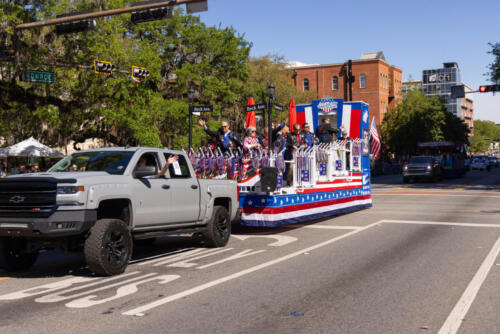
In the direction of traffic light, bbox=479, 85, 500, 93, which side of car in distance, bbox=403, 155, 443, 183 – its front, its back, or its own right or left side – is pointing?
left

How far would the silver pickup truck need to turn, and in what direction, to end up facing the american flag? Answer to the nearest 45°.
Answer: approximately 180°

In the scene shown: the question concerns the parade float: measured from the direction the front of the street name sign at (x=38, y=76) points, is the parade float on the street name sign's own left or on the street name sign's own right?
on the street name sign's own left

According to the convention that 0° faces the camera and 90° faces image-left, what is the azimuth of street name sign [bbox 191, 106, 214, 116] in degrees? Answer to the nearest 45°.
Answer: approximately 0°

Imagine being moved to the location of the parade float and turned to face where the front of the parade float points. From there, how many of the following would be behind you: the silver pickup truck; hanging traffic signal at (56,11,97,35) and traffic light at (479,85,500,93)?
1

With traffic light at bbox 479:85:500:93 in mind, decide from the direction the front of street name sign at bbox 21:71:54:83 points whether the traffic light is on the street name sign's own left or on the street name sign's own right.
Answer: on the street name sign's own left

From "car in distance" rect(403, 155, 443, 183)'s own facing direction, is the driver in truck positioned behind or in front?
in front

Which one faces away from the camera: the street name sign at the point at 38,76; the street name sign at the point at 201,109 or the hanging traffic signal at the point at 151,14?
the hanging traffic signal

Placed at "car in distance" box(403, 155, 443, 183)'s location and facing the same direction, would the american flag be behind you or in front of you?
in front

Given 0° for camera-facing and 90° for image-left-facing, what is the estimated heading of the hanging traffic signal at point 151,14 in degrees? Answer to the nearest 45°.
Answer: approximately 180°
